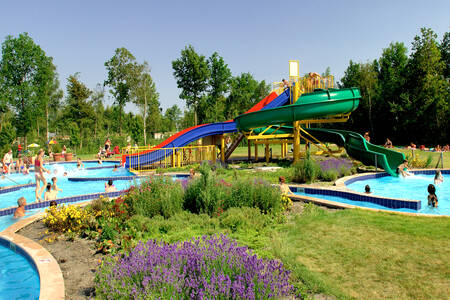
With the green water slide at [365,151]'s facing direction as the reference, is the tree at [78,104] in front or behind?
behind

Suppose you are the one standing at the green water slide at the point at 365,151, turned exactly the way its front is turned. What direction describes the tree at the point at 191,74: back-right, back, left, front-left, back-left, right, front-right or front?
back

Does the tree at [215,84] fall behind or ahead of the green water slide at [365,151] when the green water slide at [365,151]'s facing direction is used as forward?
behind

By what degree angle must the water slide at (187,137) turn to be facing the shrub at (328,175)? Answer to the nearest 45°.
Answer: approximately 135° to its left

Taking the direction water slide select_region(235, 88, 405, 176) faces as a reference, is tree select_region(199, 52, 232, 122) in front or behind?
behind

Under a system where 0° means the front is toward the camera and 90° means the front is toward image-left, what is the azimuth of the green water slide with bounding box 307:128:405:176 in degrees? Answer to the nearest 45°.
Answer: approximately 315°

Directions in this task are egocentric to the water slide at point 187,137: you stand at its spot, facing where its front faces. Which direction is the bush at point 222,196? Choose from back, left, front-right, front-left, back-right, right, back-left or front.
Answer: left

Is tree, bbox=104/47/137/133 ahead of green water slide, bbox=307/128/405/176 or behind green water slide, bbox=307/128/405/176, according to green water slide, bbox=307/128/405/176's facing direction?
behind

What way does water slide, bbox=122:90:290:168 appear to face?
to the viewer's left

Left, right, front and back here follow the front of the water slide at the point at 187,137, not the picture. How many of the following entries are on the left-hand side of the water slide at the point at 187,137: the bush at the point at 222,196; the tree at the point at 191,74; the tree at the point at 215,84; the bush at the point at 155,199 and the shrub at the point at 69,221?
3

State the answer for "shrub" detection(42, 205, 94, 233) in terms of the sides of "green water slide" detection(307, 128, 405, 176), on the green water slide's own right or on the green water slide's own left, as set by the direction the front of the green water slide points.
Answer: on the green water slide's own right

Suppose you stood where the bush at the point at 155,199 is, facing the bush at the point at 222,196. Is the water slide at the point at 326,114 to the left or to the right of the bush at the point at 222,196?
left

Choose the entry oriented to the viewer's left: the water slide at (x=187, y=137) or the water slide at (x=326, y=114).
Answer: the water slide at (x=187, y=137)

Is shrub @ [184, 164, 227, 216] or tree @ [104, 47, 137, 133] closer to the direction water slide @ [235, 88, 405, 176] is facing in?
the shrub

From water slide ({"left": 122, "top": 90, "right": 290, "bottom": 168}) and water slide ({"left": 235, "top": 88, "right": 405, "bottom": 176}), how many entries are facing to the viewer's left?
1
